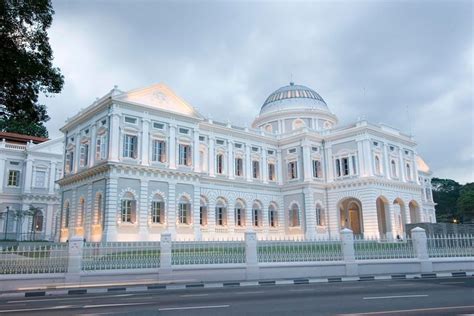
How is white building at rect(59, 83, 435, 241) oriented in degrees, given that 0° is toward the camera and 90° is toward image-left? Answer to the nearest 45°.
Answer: approximately 315°

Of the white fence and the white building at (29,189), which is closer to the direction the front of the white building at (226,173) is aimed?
the white fence

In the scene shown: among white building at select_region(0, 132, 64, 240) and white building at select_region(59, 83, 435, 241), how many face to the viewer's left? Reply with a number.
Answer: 0

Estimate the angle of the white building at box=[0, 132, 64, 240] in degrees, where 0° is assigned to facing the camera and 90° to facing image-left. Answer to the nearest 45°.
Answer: approximately 315°

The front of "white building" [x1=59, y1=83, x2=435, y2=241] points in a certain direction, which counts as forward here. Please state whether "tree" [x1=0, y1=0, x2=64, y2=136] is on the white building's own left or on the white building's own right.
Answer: on the white building's own right

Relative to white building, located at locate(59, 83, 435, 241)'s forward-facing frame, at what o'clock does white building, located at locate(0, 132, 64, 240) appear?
white building, located at locate(0, 132, 64, 240) is roughly at 5 o'clock from white building, located at locate(59, 83, 435, 241).
